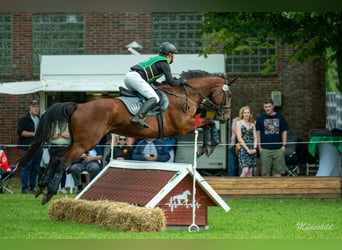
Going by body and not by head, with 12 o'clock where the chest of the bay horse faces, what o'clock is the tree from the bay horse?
The tree is roughly at 10 o'clock from the bay horse.

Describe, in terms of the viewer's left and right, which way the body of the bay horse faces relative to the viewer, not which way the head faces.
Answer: facing to the right of the viewer

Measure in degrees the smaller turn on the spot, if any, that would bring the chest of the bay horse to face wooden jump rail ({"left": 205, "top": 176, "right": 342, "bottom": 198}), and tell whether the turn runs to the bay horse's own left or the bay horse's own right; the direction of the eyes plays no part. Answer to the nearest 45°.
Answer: approximately 45° to the bay horse's own left

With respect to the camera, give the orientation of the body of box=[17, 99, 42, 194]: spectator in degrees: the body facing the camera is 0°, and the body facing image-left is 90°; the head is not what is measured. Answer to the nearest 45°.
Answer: approximately 315°

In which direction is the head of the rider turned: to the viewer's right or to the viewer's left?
to the viewer's right

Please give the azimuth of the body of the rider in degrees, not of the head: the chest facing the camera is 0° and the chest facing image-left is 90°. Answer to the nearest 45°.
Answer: approximately 270°

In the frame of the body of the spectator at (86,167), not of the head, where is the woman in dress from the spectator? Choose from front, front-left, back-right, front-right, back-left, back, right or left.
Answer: back-left

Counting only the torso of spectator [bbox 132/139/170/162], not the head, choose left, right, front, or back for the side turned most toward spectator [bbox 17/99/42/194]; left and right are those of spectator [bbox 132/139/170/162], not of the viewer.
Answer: right

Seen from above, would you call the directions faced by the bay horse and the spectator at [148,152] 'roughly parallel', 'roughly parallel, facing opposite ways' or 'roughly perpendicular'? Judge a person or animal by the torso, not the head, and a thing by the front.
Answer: roughly perpendicular

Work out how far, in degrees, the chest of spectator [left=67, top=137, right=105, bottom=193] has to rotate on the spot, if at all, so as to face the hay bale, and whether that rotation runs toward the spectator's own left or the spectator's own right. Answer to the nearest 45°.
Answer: approximately 45° to the spectator's own left
